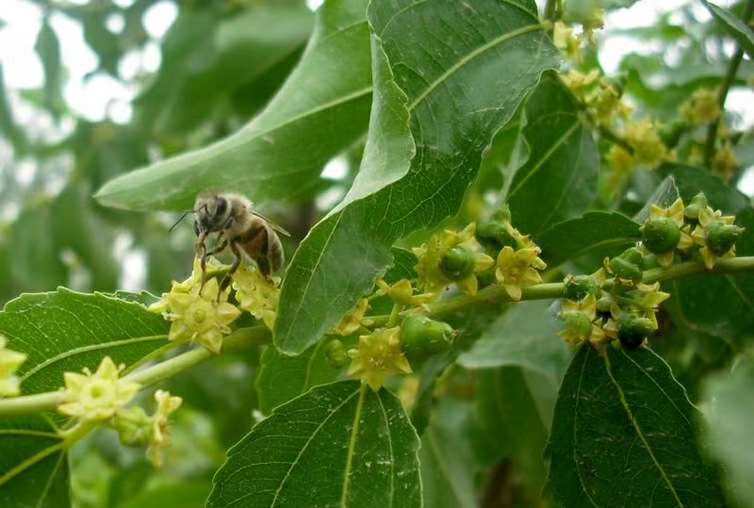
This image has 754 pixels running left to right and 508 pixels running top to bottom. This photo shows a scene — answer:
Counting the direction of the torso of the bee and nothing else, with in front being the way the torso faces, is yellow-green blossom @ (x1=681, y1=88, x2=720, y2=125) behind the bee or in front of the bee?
behind

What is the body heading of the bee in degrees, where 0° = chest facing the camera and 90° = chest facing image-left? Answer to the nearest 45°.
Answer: approximately 45°
